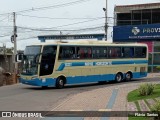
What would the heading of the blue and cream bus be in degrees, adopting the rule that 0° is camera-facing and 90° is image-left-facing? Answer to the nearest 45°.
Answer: approximately 45°

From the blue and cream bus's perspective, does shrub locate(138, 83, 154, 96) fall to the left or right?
on its left
